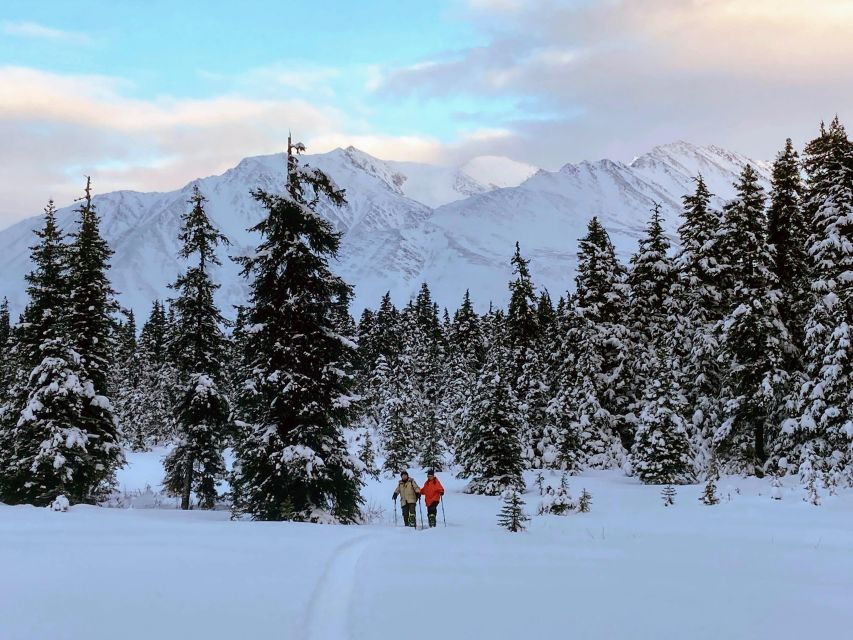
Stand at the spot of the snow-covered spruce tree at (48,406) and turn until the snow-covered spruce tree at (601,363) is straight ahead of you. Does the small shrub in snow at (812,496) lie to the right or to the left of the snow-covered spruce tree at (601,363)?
right

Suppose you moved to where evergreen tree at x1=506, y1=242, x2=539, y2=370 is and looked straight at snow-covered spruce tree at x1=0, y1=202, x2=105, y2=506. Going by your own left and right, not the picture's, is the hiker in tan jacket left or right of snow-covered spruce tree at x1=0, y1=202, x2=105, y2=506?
left

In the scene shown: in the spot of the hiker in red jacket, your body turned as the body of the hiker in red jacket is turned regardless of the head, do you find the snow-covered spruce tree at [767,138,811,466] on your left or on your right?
on your left

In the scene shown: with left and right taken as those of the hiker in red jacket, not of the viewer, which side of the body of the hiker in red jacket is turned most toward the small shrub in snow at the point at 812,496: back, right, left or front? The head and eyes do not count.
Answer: left

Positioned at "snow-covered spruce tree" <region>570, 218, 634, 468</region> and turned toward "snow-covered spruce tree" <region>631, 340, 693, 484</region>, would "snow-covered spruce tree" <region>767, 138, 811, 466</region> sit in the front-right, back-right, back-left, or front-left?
front-left

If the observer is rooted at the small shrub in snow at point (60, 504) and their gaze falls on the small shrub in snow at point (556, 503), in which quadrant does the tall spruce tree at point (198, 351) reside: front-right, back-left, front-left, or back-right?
front-left

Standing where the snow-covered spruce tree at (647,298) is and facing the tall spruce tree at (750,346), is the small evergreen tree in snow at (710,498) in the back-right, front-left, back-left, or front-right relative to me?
front-right

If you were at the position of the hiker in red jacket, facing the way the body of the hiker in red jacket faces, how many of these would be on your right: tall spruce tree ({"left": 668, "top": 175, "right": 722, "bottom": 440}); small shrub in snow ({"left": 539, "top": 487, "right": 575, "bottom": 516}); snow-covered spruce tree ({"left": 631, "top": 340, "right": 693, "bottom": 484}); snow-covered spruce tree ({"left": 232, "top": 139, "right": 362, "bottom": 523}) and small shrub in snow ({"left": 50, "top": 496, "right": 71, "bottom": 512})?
2

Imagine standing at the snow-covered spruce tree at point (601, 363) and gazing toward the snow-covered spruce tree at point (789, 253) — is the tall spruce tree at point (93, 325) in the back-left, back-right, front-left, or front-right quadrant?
back-right

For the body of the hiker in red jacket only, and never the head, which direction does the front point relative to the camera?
toward the camera

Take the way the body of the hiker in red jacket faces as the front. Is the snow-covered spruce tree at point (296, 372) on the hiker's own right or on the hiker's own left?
on the hiker's own right

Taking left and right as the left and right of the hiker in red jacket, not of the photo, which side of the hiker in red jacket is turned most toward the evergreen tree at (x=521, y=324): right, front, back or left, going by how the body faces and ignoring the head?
back

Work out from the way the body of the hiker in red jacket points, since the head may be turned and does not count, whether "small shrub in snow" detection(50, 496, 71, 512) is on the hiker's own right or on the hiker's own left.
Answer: on the hiker's own right

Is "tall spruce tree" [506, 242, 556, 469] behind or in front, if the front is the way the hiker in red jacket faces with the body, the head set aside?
behind

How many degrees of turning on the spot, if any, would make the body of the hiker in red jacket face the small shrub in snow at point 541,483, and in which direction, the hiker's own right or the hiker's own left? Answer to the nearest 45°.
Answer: approximately 135° to the hiker's own left

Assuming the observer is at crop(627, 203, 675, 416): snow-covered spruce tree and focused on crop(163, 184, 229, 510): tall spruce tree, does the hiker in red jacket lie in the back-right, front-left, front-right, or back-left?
front-left

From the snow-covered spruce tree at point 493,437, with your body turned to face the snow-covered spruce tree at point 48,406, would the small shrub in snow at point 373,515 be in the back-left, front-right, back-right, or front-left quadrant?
front-left

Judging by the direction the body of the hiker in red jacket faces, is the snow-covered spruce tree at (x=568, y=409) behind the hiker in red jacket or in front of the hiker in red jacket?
behind
